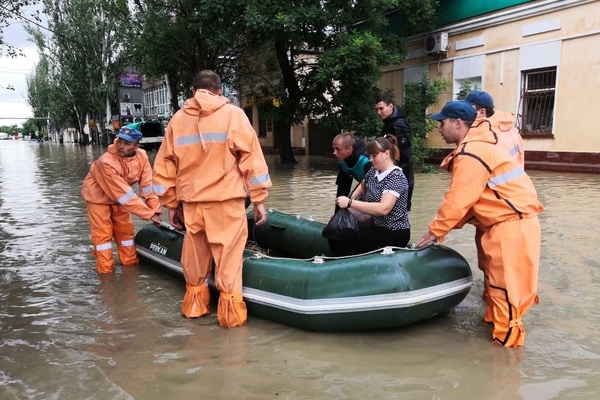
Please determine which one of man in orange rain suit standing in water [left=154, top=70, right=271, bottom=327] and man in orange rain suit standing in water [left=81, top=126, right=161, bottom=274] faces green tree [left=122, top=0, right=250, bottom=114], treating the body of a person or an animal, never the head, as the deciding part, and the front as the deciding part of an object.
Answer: man in orange rain suit standing in water [left=154, top=70, right=271, bottom=327]

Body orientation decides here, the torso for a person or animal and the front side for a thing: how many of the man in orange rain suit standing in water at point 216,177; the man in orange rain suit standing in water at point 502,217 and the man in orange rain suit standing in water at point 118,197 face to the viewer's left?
1

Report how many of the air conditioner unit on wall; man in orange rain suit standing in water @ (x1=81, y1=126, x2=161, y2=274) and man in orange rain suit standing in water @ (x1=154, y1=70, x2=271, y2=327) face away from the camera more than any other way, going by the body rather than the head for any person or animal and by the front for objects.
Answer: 1

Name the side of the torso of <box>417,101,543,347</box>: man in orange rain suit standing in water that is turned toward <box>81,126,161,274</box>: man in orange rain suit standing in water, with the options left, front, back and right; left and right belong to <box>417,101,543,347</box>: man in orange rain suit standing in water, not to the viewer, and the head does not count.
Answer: front

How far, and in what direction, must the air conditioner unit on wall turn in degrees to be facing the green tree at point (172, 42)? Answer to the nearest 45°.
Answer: approximately 45° to its right

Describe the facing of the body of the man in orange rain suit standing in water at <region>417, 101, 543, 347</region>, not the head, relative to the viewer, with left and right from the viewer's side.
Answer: facing to the left of the viewer

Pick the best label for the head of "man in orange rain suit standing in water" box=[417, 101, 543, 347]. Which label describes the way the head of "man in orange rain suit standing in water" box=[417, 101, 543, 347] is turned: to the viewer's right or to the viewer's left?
to the viewer's left

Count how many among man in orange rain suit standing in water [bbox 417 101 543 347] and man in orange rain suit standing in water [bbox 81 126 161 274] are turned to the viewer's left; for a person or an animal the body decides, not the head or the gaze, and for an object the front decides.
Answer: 1

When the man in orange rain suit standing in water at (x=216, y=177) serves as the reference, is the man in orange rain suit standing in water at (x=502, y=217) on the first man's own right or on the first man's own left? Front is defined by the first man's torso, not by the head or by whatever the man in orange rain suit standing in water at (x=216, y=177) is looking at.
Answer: on the first man's own right

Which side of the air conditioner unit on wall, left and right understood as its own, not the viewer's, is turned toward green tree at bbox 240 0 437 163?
front

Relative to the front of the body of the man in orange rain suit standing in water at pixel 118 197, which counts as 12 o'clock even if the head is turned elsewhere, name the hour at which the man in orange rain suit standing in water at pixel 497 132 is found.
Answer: the man in orange rain suit standing in water at pixel 497 132 is roughly at 12 o'clock from the man in orange rain suit standing in water at pixel 118 197.

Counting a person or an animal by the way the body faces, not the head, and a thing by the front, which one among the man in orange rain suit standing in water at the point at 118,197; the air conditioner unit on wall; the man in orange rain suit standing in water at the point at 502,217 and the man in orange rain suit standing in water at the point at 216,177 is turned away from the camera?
the man in orange rain suit standing in water at the point at 216,177

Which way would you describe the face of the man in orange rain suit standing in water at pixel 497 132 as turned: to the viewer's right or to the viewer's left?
to the viewer's left

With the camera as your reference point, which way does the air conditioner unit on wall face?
facing the viewer and to the left of the viewer

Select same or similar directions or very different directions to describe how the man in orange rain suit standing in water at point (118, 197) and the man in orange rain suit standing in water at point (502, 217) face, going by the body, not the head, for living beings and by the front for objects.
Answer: very different directions

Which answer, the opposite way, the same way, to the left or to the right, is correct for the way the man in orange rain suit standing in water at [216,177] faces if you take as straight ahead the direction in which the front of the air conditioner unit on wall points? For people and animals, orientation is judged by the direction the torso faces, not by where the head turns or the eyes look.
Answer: to the right

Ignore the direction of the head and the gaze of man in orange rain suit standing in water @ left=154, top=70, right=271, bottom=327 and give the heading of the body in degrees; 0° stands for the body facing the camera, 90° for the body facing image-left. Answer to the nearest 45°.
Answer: approximately 180°

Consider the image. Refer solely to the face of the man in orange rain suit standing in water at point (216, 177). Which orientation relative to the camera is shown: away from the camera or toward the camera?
away from the camera

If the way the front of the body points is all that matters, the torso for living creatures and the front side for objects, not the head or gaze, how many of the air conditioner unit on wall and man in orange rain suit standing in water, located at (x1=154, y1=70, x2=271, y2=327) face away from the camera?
1
